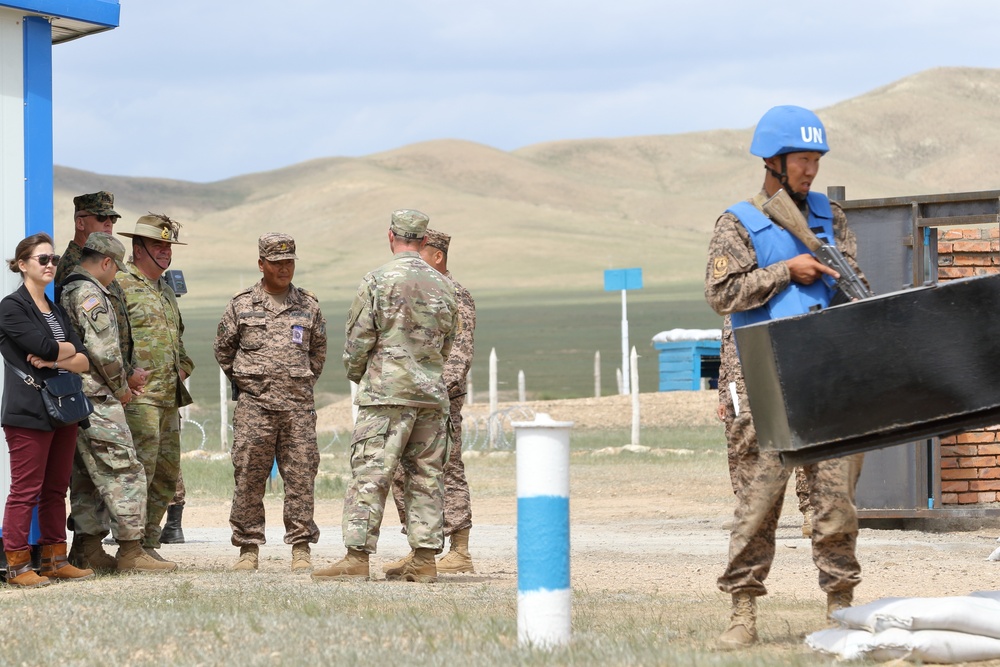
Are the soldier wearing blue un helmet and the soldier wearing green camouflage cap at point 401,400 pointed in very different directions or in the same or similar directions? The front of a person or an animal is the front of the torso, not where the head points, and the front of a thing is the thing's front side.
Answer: very different directions

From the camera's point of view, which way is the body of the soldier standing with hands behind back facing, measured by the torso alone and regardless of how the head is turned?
toward the camera

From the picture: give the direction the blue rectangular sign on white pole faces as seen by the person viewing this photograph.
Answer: facing the viewer

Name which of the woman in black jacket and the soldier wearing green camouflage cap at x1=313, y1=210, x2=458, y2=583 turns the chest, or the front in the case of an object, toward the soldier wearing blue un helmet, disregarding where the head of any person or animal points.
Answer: the woman in black jacket

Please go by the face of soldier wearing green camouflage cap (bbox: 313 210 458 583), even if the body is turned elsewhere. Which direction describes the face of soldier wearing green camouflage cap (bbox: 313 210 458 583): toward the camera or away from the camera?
away from the camera

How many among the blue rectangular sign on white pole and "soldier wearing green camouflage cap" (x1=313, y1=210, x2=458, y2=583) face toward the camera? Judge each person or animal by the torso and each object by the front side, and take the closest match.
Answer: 1

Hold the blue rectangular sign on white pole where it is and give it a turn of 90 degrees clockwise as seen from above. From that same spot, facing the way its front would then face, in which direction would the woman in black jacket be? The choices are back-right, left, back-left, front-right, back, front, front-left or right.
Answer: left

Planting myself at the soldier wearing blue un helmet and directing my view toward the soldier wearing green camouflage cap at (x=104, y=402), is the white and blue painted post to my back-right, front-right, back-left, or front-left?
front-left

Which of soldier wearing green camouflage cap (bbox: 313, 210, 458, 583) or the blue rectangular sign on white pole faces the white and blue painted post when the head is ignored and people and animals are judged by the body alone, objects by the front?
the blue rectangular sign on white pole

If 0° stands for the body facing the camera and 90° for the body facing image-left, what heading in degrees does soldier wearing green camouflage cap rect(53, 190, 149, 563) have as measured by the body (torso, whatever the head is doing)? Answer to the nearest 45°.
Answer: approximately 315°

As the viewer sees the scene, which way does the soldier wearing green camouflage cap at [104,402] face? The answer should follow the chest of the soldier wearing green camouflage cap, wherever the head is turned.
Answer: to the viewer's right

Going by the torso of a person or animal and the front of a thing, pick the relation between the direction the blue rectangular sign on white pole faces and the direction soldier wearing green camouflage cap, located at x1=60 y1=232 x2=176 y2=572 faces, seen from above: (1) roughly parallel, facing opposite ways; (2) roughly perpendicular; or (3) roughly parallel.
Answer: roughly perpendicular

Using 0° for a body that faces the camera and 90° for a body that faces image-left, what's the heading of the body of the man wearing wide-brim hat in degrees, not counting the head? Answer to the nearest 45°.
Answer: approximately 315°

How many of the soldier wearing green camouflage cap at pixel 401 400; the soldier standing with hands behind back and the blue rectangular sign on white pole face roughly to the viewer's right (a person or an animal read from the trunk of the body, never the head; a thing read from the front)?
0

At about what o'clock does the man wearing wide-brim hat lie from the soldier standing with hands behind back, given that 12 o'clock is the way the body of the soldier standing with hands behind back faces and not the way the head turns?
The man wearing wide-brim hat is roughly at 3 o'clock from the soldier standing with hands behind back.

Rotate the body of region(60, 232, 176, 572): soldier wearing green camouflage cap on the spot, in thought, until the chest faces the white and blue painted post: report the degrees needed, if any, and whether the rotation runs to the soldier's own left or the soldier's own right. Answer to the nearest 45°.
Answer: approximately 45° to the soldier's own right
